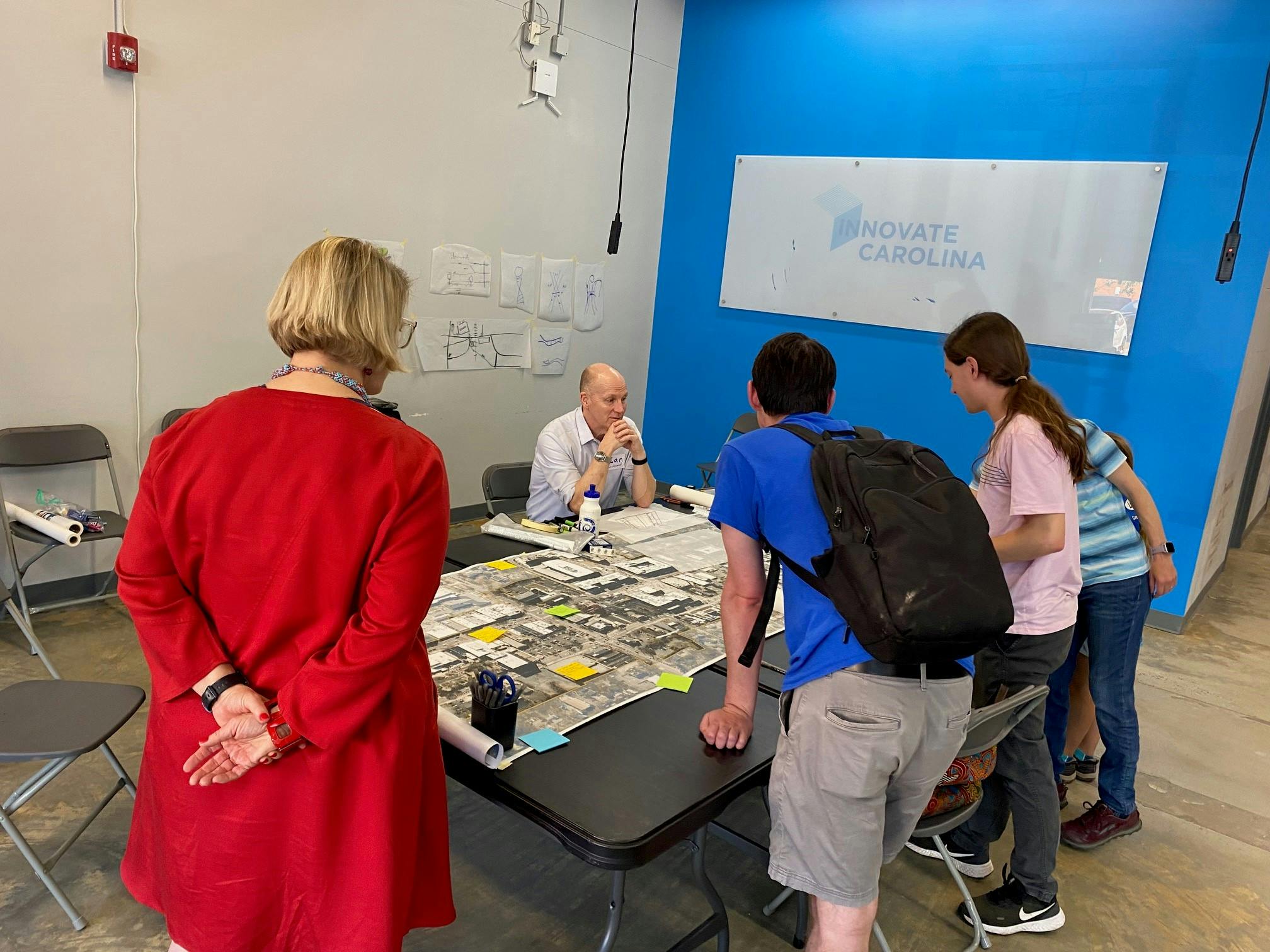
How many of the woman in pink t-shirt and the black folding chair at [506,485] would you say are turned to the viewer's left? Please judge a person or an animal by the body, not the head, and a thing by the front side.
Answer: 1

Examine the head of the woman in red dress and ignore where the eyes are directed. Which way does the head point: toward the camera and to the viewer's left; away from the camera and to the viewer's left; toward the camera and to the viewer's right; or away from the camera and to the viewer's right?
away from the camera and to the viewer's right

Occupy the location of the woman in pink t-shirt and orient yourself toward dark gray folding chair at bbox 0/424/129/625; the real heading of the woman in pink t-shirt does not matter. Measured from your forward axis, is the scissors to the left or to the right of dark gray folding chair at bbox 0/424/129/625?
left

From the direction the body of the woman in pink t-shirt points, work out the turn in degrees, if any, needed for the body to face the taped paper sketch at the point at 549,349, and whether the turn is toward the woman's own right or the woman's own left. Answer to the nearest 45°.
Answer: approximately 45° to the woman's own right

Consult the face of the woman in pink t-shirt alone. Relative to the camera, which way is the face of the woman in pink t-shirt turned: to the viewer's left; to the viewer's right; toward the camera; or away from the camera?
to the viewer's left

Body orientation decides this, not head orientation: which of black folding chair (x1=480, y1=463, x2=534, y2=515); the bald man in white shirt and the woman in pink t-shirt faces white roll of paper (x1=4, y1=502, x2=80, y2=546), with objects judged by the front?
the woman in pink t-shirt

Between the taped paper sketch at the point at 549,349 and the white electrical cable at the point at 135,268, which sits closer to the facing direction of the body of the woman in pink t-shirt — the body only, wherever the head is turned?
the white electrical cable

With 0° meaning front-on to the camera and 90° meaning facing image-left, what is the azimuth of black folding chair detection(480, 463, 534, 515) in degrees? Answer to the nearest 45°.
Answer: approximately 315°

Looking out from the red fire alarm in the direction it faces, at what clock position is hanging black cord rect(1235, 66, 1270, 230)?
The hanging black cord is roughly at 11 o'clock from the red fire alarm.

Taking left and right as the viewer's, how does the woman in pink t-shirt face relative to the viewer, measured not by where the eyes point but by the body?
facing to the left of the viewer

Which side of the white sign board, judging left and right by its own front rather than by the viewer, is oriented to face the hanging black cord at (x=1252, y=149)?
left

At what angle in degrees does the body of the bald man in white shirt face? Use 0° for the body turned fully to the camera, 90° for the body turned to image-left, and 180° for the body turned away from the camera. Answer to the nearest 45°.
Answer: approximately 315°
